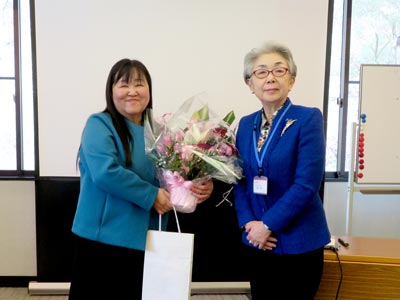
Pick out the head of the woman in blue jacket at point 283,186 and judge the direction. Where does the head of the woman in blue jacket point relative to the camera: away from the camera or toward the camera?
toward the camera

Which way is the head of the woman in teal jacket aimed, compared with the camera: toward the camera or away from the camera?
toward the camera

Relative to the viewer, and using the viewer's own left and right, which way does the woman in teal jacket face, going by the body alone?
facing the viewer and to the right of the viewer

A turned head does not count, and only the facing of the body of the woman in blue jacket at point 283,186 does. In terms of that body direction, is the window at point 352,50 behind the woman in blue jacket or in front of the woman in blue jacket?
behind

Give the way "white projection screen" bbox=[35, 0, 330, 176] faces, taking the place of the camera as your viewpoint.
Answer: facing the viewer

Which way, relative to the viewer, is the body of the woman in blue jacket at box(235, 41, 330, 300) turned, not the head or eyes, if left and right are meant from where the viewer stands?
facing the viewer and to the left of the viewer

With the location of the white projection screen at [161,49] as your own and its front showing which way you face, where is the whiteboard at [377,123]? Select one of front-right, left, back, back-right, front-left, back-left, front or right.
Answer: left

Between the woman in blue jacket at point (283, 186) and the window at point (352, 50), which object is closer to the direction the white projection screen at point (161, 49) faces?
the woman in blue jacket

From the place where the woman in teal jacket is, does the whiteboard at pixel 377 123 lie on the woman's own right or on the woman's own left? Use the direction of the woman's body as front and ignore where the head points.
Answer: on the woman's own left

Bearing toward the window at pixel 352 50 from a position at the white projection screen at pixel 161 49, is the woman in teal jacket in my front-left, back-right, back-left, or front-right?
back-right

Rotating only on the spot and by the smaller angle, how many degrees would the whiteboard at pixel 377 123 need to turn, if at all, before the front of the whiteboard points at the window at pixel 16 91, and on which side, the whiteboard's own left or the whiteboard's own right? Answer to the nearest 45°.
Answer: approximately 90° to the whiteboard's own right

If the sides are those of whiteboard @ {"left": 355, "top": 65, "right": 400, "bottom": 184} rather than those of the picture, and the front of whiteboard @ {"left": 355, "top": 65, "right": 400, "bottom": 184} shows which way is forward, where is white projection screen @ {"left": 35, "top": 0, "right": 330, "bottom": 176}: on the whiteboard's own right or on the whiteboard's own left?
on the whiteboard's own right
